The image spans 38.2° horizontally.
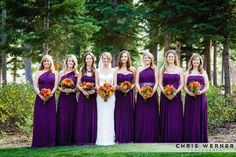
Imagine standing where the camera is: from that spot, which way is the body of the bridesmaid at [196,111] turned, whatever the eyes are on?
toward the camera

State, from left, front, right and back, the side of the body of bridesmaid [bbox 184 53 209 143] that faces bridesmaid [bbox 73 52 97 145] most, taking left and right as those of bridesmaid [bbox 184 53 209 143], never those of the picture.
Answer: right

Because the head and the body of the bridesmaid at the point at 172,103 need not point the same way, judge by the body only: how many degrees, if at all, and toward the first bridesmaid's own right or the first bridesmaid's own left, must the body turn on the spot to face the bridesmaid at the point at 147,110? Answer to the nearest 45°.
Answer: approximately 90° to the first bridesmaid's own right

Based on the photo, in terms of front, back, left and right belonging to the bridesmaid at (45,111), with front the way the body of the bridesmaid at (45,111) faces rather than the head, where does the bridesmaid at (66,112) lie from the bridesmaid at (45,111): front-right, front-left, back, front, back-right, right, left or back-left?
left

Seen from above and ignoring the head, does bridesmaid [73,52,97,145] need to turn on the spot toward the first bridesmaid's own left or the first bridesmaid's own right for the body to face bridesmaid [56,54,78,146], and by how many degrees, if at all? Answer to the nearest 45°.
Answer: approximately 90° to the first bridesmaid's own right

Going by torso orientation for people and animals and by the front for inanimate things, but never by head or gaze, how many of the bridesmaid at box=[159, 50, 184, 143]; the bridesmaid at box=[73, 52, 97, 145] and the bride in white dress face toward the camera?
3

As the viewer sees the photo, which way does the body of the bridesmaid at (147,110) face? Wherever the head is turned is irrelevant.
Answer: toward the camera

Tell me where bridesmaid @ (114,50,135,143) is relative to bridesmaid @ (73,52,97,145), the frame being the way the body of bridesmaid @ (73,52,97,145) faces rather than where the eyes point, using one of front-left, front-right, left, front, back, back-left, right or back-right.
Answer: left

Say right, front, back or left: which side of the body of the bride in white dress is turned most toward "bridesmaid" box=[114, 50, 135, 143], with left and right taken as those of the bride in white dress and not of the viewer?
left

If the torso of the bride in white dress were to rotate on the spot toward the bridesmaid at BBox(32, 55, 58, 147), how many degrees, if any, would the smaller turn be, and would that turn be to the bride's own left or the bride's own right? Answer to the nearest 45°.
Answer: approximately 90° to the bride's own right

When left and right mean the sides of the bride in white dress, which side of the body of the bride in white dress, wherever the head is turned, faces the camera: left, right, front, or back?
front

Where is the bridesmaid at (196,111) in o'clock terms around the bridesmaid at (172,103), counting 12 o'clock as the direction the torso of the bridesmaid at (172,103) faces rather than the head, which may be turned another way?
the bridesmaid at (196,111) is roughly at 9 o'clock from the bridesmaid at (172,103).
